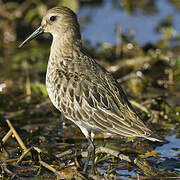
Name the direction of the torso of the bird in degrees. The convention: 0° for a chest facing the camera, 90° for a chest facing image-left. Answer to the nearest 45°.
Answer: approximately 90°
